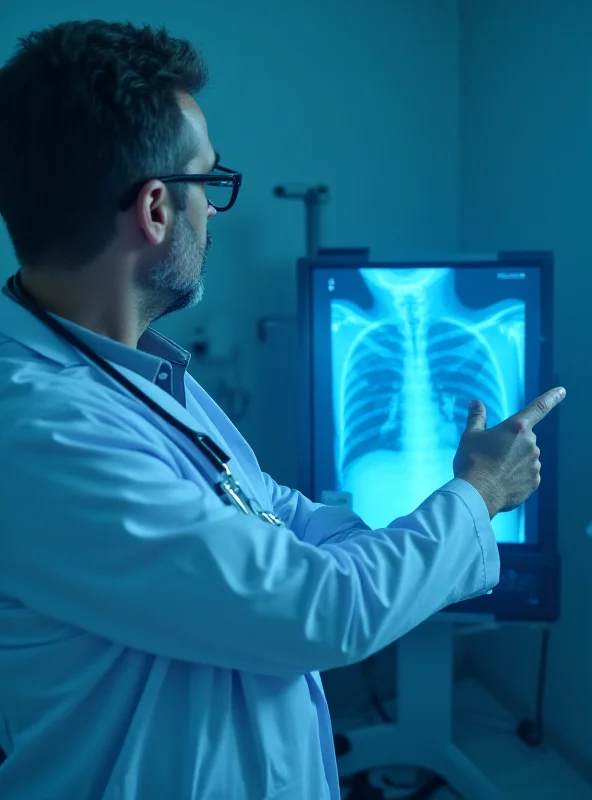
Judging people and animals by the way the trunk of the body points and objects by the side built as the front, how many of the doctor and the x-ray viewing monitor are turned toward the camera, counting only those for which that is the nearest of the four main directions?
1

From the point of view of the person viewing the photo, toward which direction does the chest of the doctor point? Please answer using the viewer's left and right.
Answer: facing to the right of the viewer

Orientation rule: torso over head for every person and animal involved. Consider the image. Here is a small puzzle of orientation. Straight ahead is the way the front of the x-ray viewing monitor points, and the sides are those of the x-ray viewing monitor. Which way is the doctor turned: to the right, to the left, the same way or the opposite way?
to the left

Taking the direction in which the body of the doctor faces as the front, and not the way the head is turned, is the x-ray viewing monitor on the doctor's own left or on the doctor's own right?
on the doctor's own left
